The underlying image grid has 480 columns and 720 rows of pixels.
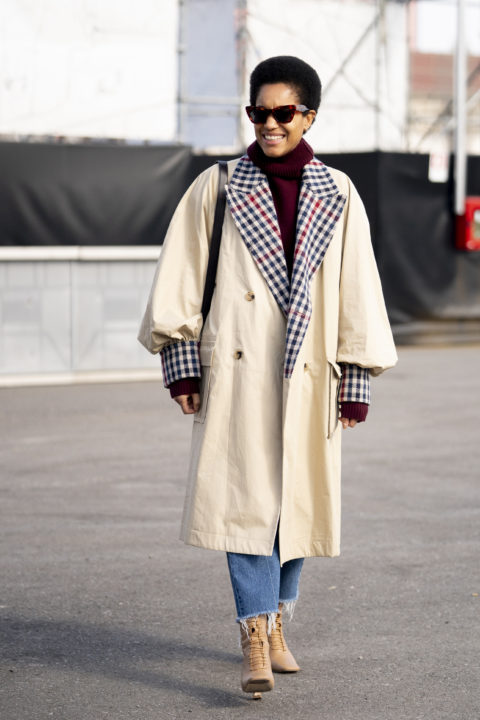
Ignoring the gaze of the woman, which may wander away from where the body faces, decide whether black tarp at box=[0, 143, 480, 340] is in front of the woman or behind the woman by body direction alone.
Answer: behind

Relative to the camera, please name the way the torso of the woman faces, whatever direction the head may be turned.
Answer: toward the camera
